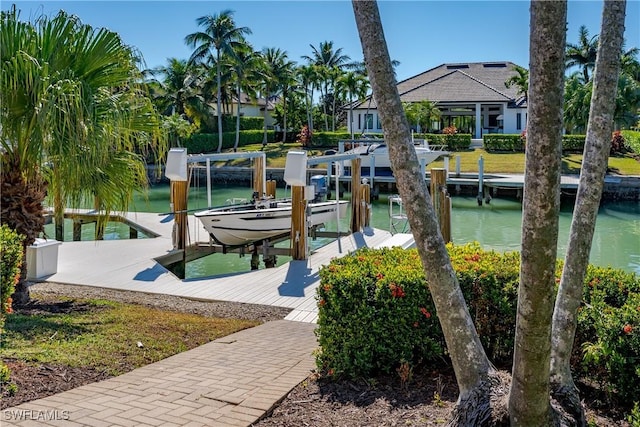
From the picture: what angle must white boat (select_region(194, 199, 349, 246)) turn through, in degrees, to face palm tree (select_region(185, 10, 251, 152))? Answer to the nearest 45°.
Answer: approximately 135° to its right

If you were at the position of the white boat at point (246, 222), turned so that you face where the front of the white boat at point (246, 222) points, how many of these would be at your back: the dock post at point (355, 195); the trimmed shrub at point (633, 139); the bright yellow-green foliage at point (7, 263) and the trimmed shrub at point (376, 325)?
2

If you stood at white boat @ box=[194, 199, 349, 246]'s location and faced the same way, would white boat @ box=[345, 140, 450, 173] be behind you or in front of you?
behind

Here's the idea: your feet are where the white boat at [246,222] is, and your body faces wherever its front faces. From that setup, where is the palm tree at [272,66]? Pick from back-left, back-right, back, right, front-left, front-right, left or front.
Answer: back-right

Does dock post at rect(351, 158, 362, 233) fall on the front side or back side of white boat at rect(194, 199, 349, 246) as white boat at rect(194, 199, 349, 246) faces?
on the back side

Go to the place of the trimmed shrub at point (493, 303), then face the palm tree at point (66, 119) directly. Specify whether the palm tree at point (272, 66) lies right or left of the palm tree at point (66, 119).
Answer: right

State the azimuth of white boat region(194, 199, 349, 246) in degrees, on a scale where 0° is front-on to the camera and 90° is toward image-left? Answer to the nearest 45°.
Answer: approximately 45°

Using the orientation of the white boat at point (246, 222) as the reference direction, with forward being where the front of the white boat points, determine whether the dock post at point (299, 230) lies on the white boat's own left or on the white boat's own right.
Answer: on the white boat's own left

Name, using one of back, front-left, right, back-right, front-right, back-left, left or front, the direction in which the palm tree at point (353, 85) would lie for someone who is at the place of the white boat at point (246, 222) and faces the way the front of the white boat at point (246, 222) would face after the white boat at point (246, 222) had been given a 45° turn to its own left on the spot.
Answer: back

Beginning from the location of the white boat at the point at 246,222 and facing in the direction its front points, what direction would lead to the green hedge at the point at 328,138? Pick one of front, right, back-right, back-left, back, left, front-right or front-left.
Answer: back-right
